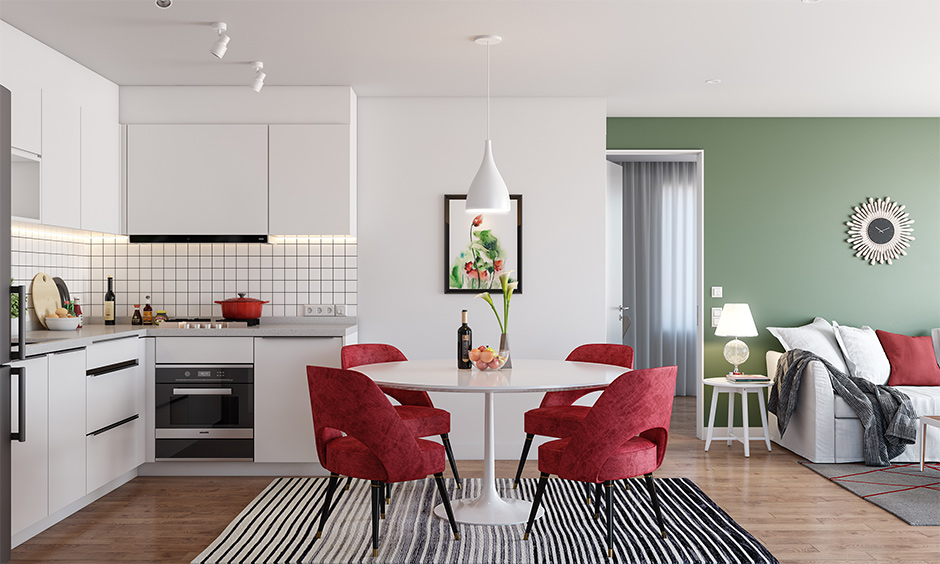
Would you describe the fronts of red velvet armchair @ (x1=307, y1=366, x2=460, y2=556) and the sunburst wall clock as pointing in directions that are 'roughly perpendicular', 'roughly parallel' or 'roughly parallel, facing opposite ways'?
roughly parallel, facing opposite ways

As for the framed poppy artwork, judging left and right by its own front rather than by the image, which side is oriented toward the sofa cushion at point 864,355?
left

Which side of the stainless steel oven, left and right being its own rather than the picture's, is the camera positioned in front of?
front

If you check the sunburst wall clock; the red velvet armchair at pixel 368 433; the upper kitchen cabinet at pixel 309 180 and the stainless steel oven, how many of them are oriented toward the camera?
3

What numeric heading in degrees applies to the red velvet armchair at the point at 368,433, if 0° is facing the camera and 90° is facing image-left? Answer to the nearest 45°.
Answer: approximately 225°

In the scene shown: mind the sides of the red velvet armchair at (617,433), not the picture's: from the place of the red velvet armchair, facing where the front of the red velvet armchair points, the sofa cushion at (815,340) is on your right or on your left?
on your right

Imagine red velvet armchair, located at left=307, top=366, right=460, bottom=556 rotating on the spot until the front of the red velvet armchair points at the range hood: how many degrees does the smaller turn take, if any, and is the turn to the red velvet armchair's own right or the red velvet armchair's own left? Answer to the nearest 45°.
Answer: approximately 90° to the red velvet armchair's own left

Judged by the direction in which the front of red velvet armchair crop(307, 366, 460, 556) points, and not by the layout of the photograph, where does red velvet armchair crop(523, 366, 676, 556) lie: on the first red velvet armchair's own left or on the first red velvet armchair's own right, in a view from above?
on the first red velvet armchair's own right

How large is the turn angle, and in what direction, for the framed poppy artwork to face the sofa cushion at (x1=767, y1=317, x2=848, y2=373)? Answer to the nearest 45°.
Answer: approximately 90° to its left

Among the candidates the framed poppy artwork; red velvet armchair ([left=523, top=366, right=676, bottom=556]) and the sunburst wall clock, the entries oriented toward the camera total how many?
2

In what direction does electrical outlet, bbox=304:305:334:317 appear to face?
toward the camera

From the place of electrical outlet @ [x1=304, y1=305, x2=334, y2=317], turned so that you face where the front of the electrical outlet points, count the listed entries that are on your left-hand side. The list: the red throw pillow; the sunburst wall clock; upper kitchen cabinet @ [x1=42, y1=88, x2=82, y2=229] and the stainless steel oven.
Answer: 2

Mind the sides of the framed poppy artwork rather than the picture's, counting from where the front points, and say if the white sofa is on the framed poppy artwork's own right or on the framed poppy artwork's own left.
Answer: on the framed poppy artwork's own left
